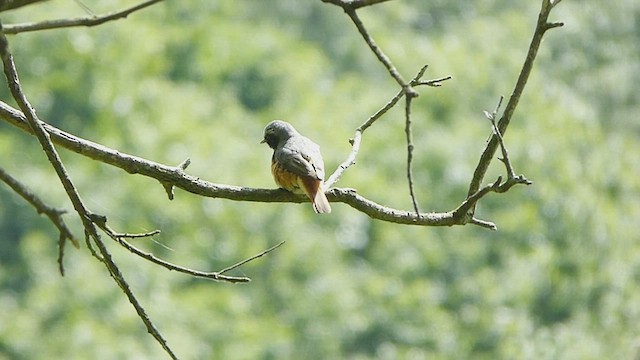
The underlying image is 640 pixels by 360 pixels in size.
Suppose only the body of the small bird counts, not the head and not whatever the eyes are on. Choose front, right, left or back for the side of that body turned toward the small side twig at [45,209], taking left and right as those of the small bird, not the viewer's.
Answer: left

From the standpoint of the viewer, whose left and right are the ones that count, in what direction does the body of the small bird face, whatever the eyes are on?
facing away from the viewer and to the left of the viewer

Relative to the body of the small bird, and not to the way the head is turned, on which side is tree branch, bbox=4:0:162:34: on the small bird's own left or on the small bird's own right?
on the small bird's own left
